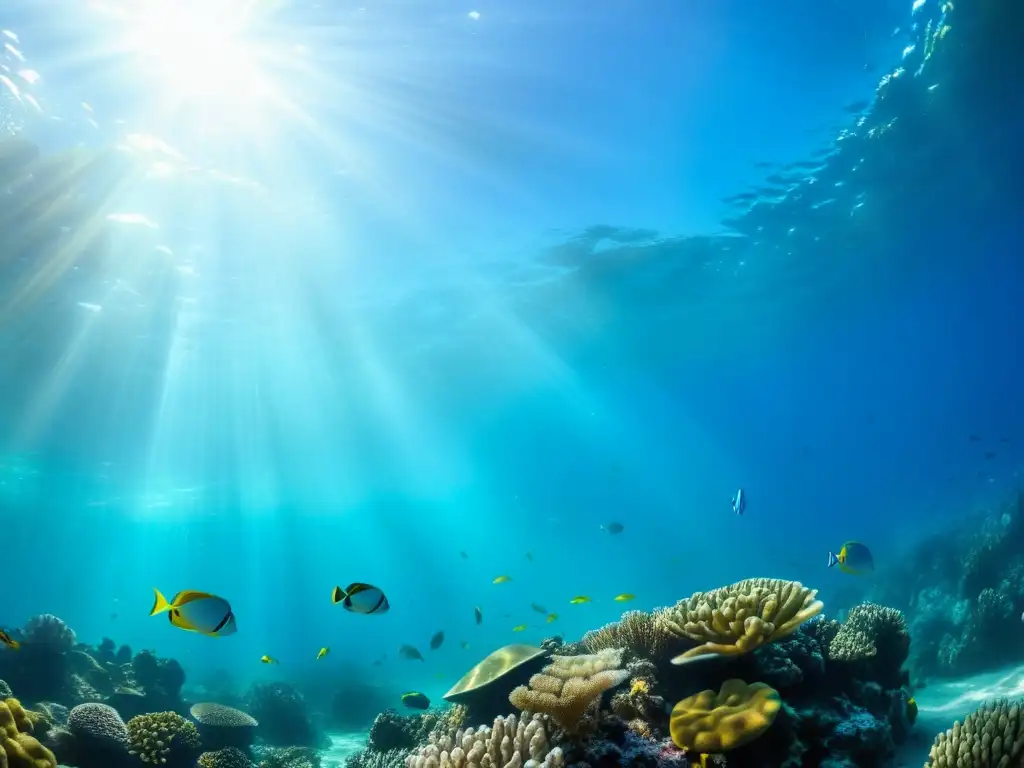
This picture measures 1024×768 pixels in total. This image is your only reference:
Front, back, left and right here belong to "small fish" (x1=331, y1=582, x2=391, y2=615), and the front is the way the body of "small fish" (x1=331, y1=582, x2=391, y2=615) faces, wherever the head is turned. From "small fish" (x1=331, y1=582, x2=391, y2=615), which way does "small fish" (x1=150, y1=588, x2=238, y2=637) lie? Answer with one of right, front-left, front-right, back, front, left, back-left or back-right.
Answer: back-right

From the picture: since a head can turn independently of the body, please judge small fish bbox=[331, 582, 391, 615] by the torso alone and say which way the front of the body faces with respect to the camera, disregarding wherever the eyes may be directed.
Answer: to the viewer's right

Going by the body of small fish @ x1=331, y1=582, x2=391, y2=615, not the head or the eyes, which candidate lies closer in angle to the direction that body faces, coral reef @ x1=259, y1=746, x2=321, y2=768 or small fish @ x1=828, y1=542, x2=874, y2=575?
the small fish

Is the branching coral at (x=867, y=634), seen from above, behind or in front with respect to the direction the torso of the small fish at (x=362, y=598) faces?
in front

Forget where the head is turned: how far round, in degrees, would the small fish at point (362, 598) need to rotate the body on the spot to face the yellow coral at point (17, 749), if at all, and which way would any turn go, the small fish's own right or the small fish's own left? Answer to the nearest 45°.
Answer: approximately 180°

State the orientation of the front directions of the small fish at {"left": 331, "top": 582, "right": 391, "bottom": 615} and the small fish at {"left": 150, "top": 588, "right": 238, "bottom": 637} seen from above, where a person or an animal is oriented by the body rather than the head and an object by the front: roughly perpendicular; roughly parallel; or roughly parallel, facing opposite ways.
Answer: roughly parallel

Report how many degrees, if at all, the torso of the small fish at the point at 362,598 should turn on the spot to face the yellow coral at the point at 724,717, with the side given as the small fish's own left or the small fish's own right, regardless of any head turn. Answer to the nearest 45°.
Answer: approximately 45° to the small fish's own right

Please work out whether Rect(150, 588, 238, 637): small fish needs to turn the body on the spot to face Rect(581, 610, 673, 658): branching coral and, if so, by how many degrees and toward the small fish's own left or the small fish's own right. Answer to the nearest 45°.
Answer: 0° — it already faces it

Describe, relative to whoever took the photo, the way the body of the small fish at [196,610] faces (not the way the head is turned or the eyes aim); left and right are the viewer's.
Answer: facing to the right of the viewer

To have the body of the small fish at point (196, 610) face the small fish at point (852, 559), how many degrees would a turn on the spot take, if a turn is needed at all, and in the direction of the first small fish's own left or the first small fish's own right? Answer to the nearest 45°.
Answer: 0° — it already faces it

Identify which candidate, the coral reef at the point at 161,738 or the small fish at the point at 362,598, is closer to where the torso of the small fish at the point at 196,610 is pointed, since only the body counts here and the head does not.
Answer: the small fish
